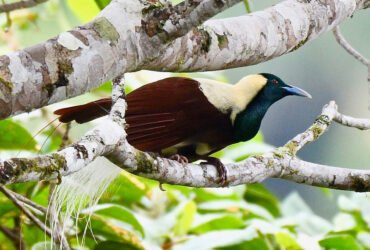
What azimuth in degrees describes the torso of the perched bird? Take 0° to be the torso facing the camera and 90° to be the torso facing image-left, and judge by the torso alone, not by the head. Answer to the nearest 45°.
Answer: approximately 270°

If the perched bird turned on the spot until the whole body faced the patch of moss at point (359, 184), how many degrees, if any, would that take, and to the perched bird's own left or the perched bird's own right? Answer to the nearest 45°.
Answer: approximately 45° to the perched bird's own right

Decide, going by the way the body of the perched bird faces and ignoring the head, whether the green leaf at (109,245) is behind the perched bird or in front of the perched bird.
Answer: behind

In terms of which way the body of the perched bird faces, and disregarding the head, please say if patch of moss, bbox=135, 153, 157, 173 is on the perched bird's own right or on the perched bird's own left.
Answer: on the perched bird's own right

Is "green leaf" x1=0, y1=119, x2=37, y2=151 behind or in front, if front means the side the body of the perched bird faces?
behind
